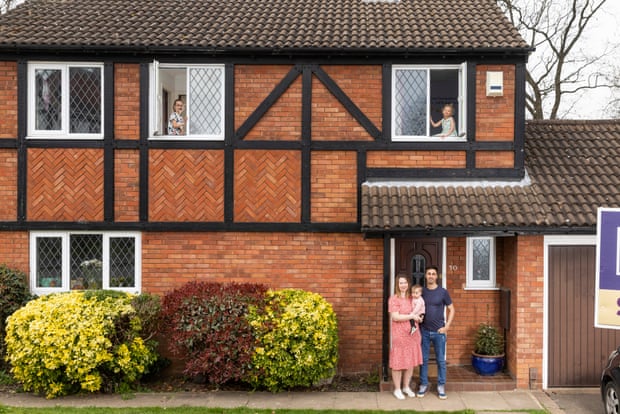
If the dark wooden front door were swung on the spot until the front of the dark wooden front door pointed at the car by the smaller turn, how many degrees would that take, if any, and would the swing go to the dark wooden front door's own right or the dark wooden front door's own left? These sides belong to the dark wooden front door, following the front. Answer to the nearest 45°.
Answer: approximately 45° to the dark wooden front door's own left

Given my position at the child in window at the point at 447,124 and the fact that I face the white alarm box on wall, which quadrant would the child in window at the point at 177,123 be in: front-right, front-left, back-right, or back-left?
back-right

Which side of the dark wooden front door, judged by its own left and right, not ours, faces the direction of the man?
front

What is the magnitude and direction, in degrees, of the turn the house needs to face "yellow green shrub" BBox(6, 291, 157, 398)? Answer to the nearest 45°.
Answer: approximately 45° to its right

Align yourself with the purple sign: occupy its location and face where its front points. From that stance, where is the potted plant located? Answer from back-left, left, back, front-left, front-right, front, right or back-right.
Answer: back-right

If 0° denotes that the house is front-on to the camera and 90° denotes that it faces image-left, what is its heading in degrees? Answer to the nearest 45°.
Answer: approximately 0°

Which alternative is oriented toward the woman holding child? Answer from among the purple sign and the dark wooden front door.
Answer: the dark wooden front door

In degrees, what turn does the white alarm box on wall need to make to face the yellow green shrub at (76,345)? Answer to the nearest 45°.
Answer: approximately 45° to its right

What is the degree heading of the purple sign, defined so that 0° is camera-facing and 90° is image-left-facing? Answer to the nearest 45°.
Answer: approximately 0°

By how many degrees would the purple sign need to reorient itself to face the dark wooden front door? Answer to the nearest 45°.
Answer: approximately 135° to its right
